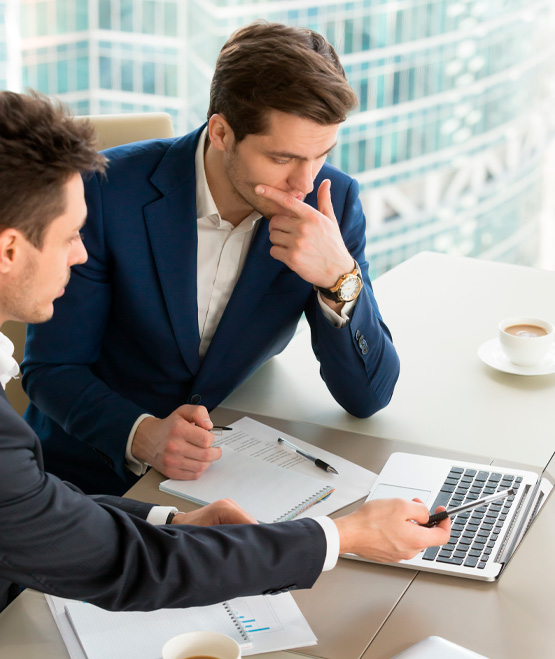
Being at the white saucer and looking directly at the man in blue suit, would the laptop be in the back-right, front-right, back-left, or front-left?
front-left

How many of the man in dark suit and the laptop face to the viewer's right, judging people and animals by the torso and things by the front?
1

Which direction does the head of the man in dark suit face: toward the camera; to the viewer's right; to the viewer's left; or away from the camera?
to the viewer's right

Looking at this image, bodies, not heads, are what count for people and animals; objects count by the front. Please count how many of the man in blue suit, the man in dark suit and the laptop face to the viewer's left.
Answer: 1

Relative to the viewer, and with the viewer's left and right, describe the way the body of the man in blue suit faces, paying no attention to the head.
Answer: facing the viewer and to the right of the viewer

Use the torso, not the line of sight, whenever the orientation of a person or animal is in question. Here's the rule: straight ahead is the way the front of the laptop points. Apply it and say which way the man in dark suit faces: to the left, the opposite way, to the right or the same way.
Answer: the opposite way

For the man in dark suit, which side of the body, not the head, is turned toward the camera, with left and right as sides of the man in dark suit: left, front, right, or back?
right

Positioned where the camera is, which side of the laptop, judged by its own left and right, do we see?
left
